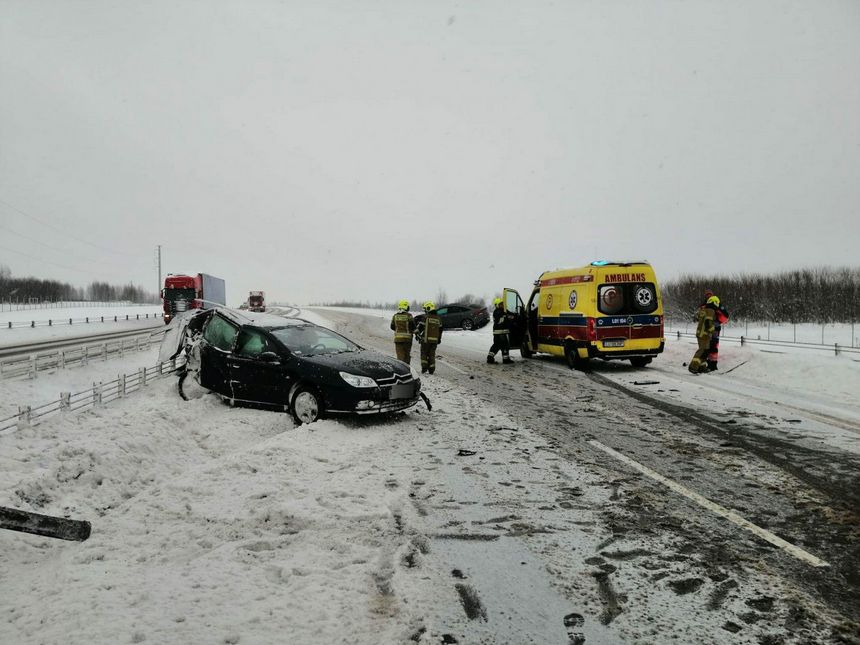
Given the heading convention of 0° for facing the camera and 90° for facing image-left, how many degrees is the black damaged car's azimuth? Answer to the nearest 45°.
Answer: approximately 315°

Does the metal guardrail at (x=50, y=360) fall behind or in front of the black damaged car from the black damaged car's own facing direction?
behind

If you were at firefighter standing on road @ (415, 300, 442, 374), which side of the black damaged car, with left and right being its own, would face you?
left

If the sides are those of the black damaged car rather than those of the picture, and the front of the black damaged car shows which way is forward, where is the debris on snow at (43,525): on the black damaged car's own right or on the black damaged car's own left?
on the black damaged car's own right

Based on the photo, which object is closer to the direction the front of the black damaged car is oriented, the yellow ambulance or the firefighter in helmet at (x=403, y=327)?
the yellow ambulance

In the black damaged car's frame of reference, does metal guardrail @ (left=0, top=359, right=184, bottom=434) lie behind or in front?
behind

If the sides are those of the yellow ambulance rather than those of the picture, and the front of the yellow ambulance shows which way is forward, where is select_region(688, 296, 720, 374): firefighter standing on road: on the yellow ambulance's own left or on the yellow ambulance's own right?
on the yellow ambulance's own right

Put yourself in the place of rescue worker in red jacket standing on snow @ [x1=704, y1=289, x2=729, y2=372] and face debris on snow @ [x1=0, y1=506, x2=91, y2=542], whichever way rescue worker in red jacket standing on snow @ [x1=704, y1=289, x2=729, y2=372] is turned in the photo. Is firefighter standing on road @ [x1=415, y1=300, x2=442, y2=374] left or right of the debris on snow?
right

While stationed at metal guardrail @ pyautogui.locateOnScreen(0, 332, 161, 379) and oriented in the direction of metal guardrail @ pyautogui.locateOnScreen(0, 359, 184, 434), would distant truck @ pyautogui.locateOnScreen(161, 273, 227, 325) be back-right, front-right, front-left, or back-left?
back-left

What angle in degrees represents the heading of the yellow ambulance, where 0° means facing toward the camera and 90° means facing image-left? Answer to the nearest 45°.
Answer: approximately 135°
